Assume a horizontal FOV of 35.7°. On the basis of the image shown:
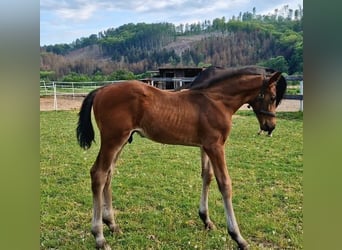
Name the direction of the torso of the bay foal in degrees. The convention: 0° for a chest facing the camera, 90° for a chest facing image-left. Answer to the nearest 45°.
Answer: approximately 270°
